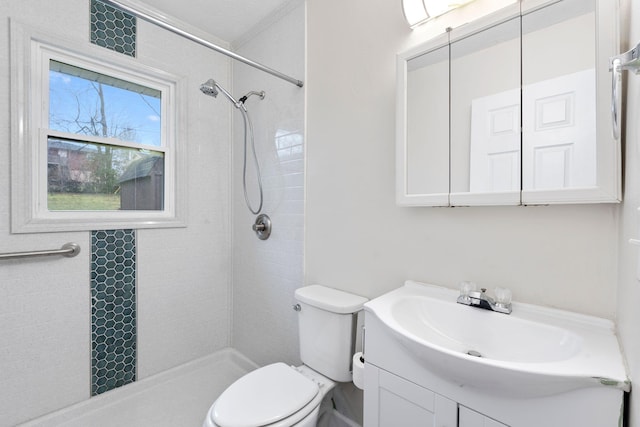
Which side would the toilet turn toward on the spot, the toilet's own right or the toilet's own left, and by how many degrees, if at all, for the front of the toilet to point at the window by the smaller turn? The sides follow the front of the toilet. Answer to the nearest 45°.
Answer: approximately 90° to the toilet's own right

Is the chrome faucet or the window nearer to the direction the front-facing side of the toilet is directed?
the window

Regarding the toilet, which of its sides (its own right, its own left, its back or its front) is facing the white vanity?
left

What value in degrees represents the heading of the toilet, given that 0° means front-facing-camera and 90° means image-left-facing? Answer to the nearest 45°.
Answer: approximately 45°
